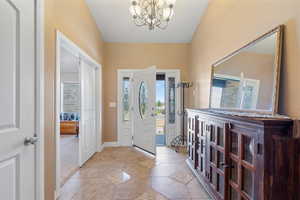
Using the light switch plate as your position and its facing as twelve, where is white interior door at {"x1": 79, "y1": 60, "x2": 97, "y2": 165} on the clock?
The white interior door is roughly at 1 o'clock from the light switch plate.

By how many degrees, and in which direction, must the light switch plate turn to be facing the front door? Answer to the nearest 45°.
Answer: approximately 45° to its left

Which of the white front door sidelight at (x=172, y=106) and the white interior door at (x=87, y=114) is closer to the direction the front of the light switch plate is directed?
the white interior door

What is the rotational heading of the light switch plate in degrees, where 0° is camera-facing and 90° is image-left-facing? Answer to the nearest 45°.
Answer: approximately 0°
